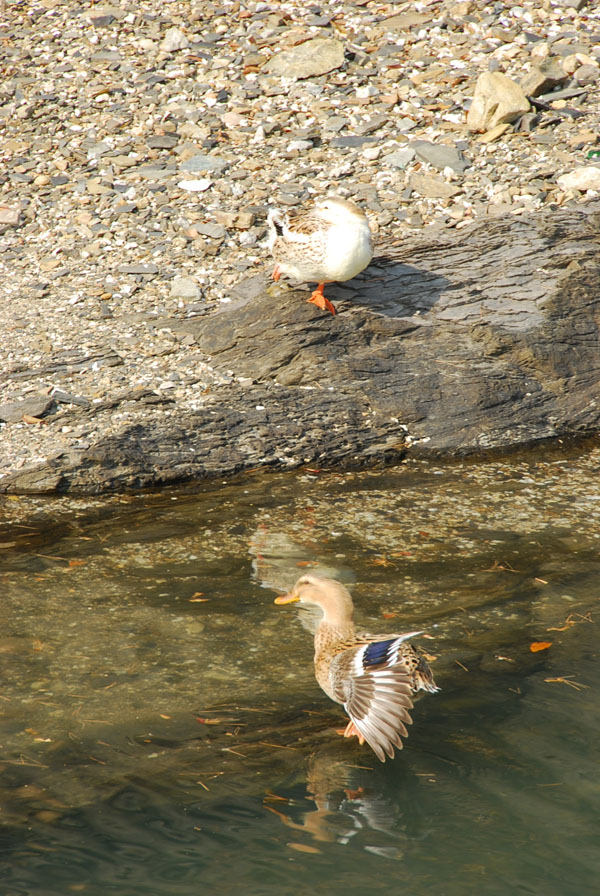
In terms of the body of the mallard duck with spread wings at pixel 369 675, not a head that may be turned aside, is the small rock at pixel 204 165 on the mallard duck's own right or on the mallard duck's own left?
on the mallard duck's own right

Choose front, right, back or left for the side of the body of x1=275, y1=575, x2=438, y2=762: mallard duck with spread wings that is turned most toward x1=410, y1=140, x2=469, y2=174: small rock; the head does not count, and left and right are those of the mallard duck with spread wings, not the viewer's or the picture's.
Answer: right

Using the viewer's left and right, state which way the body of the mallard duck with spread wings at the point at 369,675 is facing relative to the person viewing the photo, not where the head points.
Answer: facing to the left of the viewer

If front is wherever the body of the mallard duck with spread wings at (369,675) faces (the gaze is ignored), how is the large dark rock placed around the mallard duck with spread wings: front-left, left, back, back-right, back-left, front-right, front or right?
right

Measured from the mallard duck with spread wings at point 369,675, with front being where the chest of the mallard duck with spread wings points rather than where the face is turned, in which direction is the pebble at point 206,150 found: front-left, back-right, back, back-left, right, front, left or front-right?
right

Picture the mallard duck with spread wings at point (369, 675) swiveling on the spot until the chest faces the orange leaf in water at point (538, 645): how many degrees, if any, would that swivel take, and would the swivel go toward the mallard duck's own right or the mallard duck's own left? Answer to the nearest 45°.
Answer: approximately 135° to the mallard duck's own right

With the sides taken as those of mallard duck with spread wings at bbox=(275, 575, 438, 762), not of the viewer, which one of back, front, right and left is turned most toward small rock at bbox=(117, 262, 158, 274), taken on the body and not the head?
right

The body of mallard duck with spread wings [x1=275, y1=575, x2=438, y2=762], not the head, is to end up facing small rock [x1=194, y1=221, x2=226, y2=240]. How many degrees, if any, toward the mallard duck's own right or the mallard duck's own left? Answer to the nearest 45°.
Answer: approximately 90° to the mallard duck's own right
